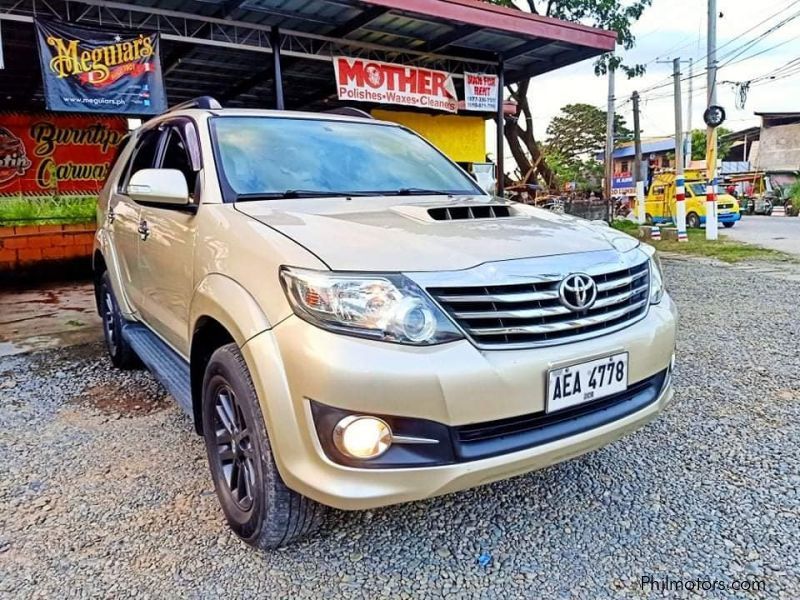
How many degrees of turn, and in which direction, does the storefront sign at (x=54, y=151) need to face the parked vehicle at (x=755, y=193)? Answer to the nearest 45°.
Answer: approximately 90° to its left

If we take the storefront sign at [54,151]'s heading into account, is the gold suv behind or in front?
in front

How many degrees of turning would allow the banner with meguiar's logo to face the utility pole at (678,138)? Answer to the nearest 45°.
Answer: approximately 135° to its left

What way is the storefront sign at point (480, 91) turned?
toward the camera

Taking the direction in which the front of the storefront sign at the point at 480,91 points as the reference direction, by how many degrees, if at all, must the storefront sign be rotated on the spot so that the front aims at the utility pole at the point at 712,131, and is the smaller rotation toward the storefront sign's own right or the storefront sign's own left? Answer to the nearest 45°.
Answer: approximately 135° to the storefront sign's own left

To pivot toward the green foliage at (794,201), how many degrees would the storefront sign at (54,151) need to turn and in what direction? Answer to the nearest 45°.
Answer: approximately 90° to its left

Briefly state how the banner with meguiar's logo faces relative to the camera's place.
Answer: facing the viewer

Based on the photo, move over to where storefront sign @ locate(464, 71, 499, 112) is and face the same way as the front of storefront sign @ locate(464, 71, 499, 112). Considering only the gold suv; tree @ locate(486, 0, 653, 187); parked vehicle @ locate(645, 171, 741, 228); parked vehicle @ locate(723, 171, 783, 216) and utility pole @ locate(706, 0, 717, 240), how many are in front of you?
1

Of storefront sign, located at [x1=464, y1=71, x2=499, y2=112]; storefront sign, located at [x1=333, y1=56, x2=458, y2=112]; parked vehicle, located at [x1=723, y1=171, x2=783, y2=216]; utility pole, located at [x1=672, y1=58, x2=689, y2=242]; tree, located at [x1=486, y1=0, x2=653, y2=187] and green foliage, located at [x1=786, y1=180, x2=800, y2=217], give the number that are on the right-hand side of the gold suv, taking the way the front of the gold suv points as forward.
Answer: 0

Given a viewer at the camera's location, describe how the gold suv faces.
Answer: facing the viewer and to the right of the viewer

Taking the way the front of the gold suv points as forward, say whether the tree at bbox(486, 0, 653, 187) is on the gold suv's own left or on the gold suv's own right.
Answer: on the gold suv's own left

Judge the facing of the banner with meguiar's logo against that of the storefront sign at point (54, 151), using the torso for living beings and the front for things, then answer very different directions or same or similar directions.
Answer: same or similar directions

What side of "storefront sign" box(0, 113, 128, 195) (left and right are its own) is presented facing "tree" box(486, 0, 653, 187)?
left

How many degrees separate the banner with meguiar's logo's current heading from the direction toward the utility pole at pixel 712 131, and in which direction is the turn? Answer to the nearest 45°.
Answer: approximately 90° to its left

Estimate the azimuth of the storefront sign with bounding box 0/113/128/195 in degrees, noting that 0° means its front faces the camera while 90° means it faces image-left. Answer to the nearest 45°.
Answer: approximately 0°
